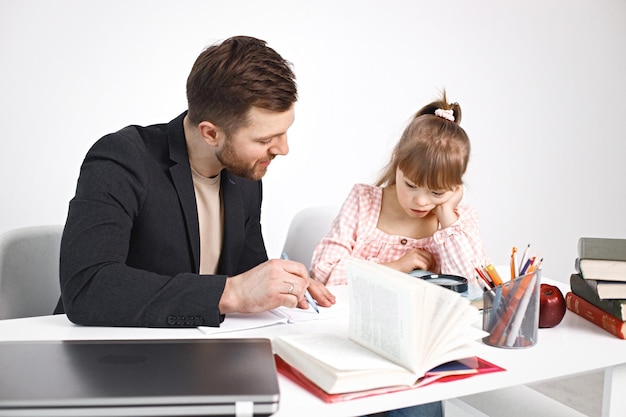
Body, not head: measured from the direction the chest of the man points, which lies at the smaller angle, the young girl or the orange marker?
the orange marker

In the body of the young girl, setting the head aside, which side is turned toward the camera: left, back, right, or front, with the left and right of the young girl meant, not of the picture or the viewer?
front

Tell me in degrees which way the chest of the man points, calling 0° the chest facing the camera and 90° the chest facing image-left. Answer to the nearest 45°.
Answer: approximately 315°

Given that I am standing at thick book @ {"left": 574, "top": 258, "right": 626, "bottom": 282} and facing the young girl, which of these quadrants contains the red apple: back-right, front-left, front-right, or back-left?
front-left

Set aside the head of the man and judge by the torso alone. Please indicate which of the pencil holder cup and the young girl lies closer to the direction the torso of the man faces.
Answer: the pencil holder cup

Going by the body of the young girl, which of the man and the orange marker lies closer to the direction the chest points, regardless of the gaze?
the orange marker

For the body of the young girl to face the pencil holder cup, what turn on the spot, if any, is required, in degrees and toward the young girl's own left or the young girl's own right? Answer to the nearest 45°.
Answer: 0° — they already face it

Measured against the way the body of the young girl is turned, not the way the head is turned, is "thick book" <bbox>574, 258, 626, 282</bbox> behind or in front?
in front

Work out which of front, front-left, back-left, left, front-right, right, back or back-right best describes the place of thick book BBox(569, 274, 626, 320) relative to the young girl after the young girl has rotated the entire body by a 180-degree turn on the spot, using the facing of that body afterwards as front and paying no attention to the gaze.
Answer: back-right

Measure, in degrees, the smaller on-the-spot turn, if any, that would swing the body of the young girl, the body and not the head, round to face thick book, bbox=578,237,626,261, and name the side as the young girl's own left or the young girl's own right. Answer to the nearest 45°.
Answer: approximately 45° to the young girl's own left

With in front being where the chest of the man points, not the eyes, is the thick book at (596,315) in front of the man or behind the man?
in front

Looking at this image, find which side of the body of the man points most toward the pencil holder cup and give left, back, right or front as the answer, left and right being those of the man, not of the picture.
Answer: front

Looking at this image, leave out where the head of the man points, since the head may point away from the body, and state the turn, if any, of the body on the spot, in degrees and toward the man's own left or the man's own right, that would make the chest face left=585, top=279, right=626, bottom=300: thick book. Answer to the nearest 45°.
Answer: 0° — they already face it

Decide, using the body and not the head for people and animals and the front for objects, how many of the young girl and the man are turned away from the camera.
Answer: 0

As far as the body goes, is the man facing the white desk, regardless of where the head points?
yes

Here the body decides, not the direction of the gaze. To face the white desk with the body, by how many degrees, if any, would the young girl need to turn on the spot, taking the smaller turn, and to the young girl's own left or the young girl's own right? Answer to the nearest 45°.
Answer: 0° — they already face it
